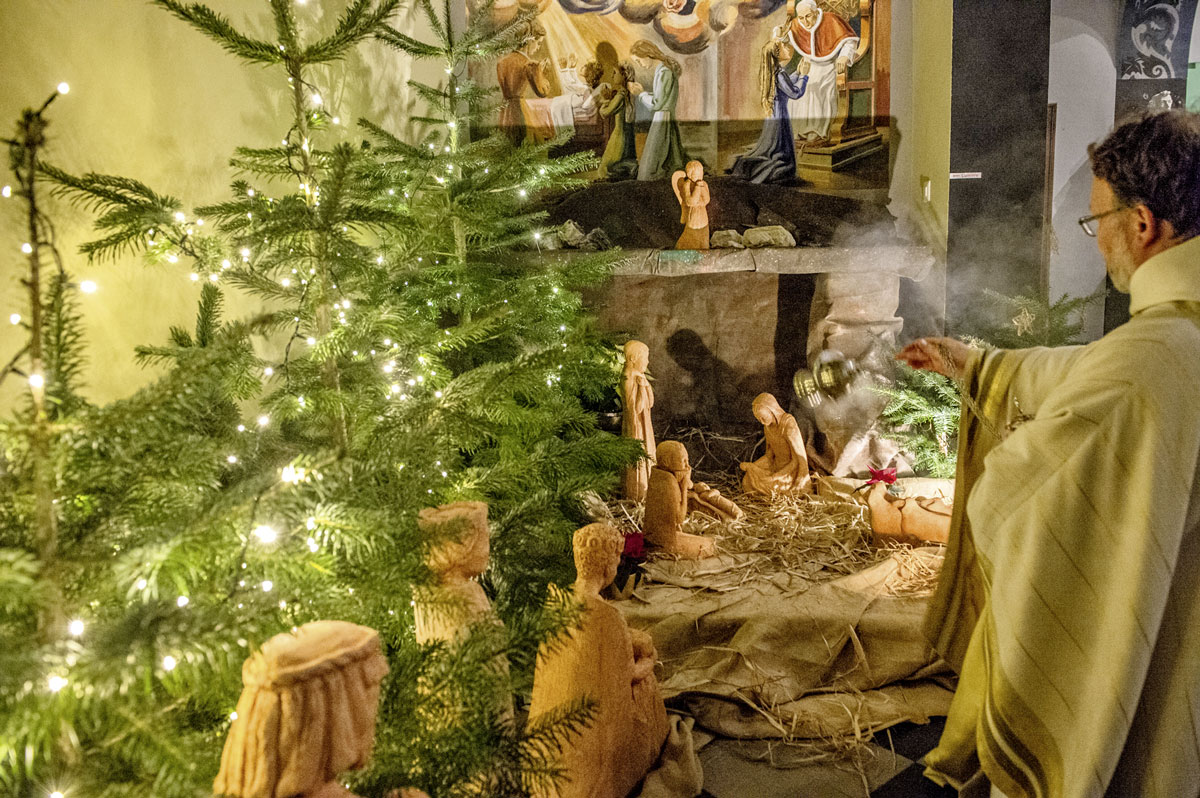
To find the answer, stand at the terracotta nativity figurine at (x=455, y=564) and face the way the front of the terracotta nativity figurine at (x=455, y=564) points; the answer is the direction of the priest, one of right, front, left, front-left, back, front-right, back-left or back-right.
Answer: front-right

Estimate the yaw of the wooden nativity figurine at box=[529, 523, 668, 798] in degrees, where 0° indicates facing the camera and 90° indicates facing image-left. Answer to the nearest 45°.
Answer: approximately 225°

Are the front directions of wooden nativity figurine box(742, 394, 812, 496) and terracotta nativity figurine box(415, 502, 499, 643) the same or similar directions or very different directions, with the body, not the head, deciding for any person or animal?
very different directions

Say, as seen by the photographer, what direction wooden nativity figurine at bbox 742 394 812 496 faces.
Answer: facing the viewer and to the left of the viewer

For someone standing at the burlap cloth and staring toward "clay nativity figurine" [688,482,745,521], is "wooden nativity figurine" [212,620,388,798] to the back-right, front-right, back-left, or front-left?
back-left

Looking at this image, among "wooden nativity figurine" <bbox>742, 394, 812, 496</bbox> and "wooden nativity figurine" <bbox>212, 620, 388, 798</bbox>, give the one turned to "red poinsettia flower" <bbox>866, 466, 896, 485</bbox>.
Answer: "wooden nativity figurine" <bbox>212, 620, 388, 798</bbox>

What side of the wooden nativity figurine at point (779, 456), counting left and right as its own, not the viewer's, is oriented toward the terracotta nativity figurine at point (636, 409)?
front

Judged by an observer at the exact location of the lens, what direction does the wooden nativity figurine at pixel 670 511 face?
facing to the right of the viewer

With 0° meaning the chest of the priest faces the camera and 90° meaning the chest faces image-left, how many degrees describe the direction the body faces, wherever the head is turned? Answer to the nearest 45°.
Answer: approximately 135°

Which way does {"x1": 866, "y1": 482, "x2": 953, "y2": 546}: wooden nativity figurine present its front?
to the viewer's left

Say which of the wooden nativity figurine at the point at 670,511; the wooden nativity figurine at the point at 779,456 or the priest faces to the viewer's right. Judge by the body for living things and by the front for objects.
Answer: the wooden nativity figurine at the point at 670,511

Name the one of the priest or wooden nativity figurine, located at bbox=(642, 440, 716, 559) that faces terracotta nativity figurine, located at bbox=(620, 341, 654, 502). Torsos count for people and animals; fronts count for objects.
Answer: the priest
